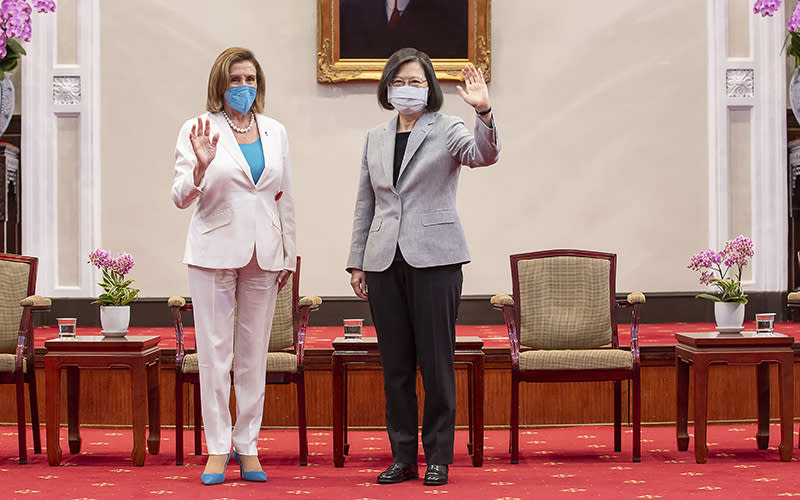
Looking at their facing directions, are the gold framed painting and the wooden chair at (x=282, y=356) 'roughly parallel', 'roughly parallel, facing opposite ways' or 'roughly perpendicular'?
roughly parallel

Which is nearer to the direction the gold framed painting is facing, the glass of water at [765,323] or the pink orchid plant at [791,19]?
the glass of water

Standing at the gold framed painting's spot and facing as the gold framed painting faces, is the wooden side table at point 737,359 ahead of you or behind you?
ahead

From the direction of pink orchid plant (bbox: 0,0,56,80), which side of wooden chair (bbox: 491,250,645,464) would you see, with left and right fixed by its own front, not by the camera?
right

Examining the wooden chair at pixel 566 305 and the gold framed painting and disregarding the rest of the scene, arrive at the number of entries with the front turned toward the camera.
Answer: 2

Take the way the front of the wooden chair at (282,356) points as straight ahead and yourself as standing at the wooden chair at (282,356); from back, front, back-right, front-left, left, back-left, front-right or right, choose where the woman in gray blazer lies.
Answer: front-left

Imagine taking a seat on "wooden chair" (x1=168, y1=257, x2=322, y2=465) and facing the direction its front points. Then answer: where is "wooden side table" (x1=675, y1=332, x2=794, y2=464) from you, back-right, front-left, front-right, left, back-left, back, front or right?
left

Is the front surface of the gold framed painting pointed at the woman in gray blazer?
yes

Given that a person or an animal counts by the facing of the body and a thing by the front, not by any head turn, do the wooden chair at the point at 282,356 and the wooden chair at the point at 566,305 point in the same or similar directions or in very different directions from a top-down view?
same or similar directions

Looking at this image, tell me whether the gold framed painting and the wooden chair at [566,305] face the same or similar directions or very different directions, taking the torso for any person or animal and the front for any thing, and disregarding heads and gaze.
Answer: same or similar directions

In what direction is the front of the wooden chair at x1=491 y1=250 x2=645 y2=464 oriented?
toward the camera

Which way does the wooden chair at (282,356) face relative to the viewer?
toward the camera

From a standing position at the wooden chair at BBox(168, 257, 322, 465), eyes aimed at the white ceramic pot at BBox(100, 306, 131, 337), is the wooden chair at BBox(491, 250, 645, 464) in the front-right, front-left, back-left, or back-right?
back-right

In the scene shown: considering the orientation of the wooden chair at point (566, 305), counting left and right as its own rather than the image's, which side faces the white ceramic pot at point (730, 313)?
left

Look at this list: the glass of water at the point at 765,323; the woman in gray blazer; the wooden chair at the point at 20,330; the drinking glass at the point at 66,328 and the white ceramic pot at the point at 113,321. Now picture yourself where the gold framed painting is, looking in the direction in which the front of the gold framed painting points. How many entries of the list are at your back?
0

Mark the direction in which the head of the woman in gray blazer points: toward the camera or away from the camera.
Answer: toward the camera

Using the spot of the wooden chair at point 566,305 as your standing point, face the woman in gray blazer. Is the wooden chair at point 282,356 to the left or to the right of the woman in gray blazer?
right
